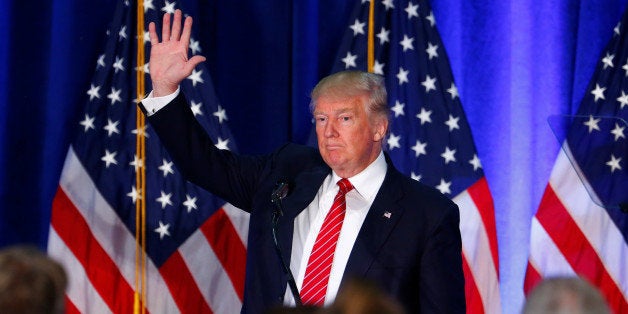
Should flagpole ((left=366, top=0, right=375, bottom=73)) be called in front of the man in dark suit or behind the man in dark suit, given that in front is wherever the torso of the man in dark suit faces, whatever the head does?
behind

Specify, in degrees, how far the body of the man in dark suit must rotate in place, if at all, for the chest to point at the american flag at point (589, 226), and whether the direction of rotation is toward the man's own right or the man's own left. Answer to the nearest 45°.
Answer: approximately 180°

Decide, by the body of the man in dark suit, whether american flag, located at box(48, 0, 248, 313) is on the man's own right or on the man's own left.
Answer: on the man's own right

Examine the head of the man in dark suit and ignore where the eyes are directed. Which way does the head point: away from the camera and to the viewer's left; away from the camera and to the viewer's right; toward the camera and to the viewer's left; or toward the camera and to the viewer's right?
toward the camera and to the viewer's left

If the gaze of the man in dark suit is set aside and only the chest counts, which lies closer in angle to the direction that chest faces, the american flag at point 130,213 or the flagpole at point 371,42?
the american flag

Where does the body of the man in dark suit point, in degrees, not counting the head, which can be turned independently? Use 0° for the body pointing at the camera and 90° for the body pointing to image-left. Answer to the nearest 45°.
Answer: approximately 45°

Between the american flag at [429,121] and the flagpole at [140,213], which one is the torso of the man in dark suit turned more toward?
the flagpole

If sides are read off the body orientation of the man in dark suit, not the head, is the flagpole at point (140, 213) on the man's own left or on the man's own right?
on the man's own right
